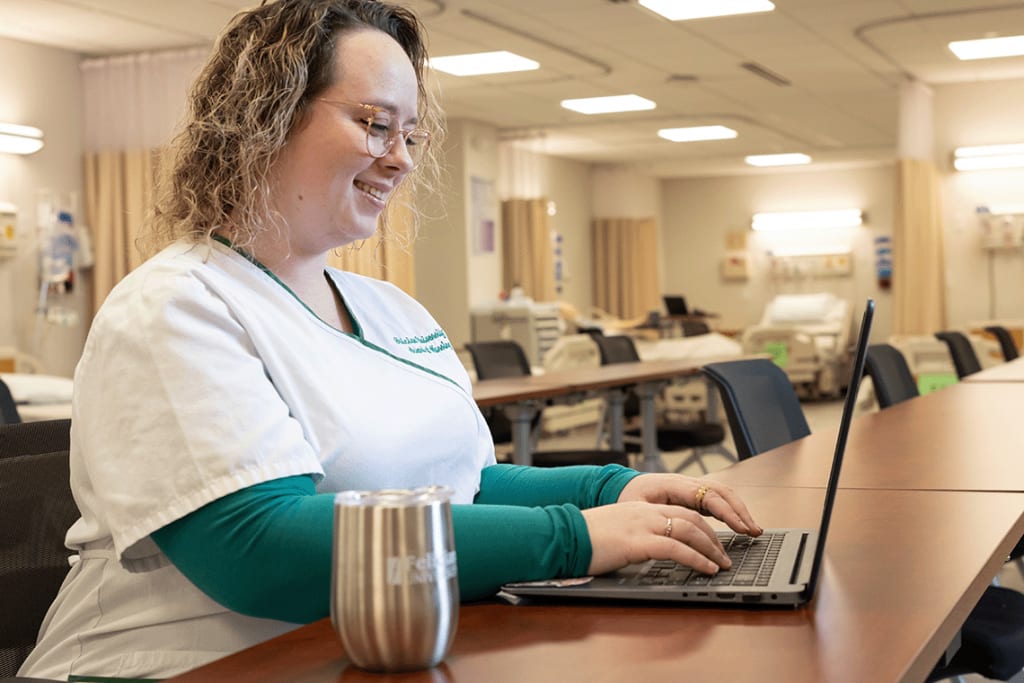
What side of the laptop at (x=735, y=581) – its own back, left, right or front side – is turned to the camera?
left

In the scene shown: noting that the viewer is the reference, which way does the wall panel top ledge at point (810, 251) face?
facing the viewer

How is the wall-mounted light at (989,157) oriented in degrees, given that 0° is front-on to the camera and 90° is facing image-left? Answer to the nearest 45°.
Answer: approximately 0°

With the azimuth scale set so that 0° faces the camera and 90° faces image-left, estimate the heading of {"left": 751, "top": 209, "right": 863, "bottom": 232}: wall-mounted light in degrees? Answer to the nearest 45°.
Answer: approximately 0°

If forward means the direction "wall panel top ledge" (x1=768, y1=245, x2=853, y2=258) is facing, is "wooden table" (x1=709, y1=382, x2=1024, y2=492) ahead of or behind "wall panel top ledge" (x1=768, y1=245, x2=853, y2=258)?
ahead

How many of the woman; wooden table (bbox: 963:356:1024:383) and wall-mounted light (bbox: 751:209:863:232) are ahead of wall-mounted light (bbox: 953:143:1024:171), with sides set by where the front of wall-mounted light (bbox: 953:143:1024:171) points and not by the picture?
2

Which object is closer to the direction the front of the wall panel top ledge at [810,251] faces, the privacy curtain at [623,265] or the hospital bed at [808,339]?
the hospital bed

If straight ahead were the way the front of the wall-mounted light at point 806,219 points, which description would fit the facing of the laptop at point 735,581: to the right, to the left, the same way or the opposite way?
to the right

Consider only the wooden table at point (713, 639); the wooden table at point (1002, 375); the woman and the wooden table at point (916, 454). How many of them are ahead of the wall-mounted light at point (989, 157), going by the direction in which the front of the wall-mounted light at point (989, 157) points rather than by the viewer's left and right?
4

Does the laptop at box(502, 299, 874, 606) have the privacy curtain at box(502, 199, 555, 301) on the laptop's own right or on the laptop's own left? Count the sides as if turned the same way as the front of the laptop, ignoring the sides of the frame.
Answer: on the laptop's own right

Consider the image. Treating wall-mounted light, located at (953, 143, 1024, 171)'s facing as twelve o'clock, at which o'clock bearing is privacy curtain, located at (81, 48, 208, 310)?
The privacy curtain is roughly at 2 o'clock from the wall-mounted light.

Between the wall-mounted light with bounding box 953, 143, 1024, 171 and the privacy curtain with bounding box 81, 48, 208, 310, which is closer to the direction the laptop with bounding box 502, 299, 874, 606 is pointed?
the privacy curtain
